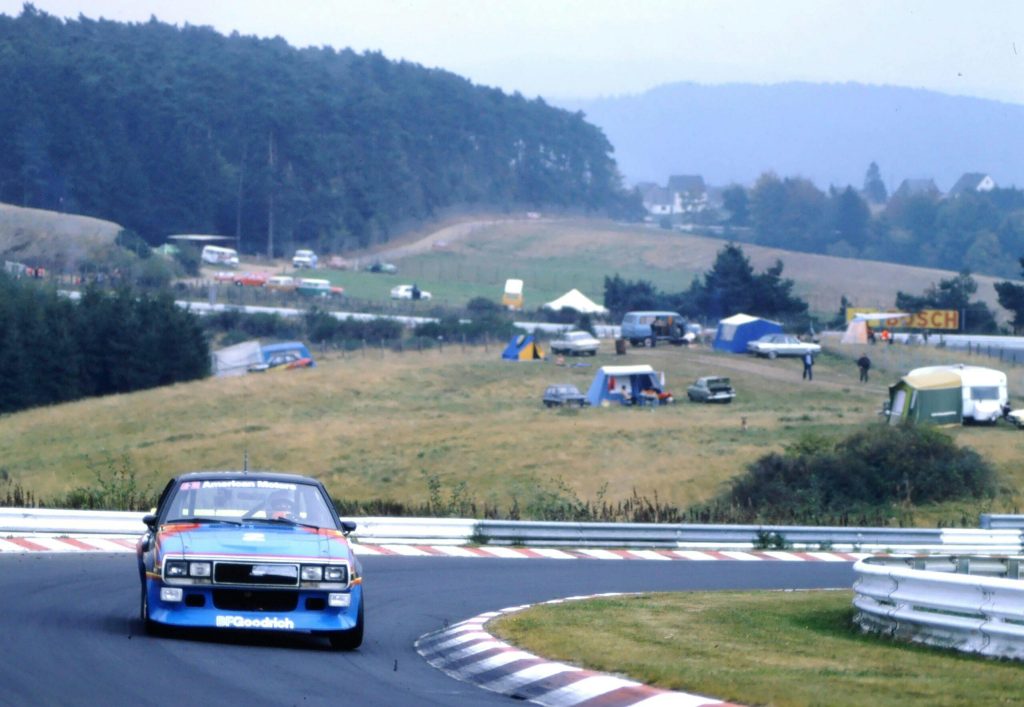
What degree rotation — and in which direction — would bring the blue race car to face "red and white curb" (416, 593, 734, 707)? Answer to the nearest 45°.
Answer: approximately 45° to its left

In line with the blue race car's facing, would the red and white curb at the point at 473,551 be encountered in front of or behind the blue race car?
behind

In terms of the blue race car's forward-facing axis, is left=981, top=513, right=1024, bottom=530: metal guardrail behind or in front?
behind

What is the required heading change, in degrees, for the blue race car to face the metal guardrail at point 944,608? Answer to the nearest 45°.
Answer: approximately 90° to its left

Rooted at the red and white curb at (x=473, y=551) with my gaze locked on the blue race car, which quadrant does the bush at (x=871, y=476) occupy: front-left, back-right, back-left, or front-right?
back-left

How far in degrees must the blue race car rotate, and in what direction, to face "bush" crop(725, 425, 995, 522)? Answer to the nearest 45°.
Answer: approximately 135° to its left

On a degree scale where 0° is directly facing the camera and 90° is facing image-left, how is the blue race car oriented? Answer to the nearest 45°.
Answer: approximately 0°

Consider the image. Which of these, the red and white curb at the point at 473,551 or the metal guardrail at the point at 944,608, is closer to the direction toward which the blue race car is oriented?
the metal guardrail
